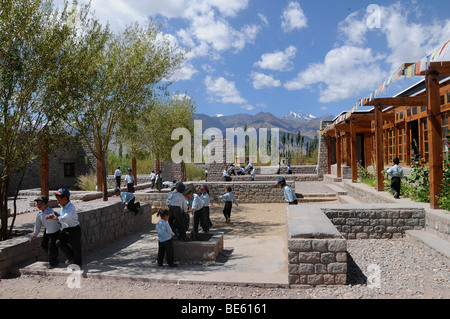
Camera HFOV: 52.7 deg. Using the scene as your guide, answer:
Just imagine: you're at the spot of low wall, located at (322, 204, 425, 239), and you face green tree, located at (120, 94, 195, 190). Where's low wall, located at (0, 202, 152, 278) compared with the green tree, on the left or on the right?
left

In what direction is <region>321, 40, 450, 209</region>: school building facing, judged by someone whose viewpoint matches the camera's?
facing the viewer and to the left of the viewer

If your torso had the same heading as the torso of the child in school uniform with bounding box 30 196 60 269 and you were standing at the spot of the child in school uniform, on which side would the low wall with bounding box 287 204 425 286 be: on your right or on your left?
on your left

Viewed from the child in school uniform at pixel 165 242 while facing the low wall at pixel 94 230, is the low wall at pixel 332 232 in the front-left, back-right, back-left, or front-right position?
back-right

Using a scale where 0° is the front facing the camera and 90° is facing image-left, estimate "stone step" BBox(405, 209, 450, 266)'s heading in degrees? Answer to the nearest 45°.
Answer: approximately 45°

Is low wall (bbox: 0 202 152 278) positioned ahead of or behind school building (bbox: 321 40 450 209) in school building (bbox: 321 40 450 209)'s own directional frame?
ahead

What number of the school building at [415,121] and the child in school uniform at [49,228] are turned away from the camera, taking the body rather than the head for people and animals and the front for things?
0
